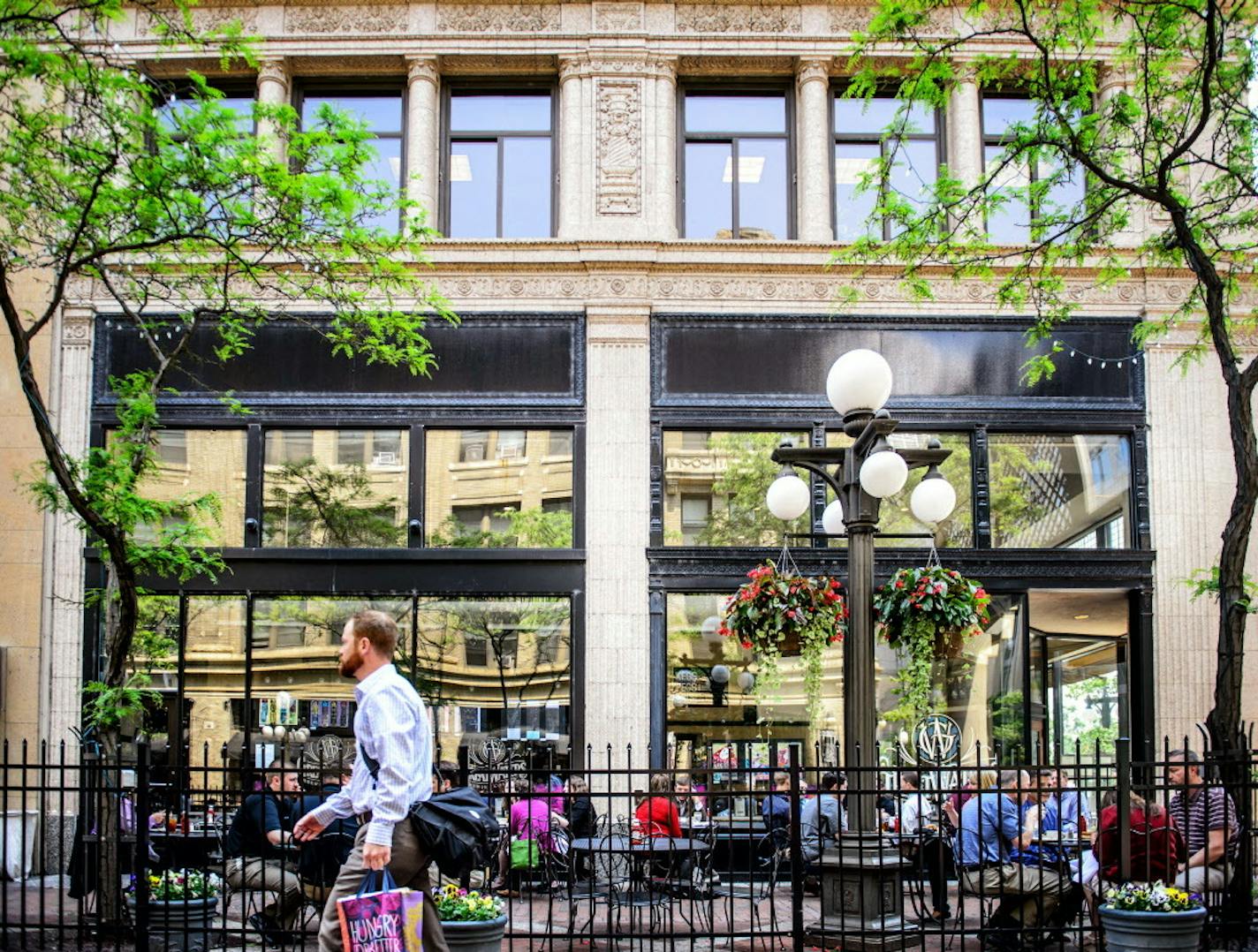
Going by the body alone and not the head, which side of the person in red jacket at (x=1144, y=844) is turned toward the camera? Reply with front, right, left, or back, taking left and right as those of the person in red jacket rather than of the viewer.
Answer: back

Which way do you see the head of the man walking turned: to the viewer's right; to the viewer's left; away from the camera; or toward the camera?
to the viewer's left

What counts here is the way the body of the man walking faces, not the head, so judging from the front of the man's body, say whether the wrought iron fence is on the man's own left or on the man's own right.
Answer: on the man's own right

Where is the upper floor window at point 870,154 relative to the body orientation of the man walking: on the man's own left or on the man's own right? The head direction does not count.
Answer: on the man's own right

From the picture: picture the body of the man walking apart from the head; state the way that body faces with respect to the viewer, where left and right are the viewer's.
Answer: facing to the left of the viewer

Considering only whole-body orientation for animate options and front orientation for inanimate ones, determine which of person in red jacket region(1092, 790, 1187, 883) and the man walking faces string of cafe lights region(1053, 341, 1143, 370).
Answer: the person in red jacket

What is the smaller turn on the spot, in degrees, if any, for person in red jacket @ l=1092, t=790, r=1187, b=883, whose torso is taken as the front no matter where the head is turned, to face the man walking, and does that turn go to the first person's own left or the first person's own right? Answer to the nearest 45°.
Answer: approximately 135° to the first person's own left

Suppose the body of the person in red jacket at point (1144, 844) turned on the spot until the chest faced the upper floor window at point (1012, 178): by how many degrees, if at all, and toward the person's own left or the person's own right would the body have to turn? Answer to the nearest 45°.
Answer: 0° — they already face it

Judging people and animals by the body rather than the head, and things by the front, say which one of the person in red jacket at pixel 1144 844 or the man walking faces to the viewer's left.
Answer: the man walking

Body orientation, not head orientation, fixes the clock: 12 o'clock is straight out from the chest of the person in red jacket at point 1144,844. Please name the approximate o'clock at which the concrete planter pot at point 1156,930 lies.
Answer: The concrete planter pot is roughly at 6 o'clock from the person in red jacket.

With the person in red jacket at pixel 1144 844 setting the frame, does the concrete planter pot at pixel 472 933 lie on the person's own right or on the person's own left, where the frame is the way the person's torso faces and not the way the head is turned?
on the person's own left

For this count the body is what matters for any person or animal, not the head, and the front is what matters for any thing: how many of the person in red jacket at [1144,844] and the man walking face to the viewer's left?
1

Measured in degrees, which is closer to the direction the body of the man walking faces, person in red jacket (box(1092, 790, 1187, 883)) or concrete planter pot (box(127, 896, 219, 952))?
the concrete planter pot
